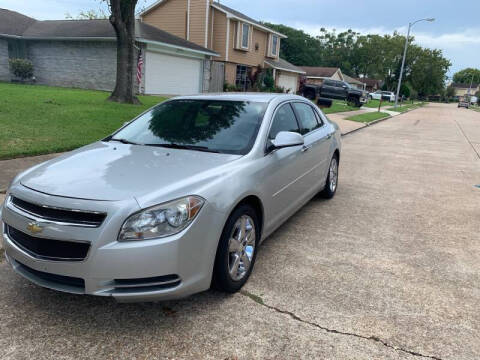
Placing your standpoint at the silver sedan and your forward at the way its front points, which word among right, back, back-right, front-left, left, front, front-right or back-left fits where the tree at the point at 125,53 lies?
back-right

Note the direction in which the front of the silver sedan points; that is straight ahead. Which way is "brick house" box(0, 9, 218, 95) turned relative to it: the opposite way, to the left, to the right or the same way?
to the left

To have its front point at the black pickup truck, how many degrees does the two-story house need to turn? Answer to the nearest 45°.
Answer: approximately 45° to its left

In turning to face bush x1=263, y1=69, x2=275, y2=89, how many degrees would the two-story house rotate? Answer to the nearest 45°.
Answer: approximately 45° to its left

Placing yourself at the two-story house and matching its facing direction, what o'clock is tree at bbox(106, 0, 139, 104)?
The tree is roughly at 2 o'clock from the two-story house.

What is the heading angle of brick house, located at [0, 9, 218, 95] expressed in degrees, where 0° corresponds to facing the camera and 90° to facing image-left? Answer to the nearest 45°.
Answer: approximately 315°

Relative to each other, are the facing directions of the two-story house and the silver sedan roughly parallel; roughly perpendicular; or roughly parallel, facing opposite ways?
roughly perpendicular

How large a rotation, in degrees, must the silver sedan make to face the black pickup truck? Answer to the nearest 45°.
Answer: approximately 180°

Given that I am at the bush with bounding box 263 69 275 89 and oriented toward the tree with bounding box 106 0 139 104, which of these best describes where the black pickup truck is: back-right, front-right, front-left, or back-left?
back-left

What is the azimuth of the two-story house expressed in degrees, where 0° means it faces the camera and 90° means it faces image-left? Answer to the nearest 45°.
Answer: approximately 315°
